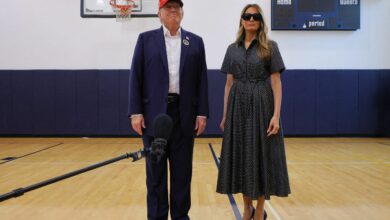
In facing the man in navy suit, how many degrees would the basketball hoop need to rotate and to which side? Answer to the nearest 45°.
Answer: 0° — it already faces them

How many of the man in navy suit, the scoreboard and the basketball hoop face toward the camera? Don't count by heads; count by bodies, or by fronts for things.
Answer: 3

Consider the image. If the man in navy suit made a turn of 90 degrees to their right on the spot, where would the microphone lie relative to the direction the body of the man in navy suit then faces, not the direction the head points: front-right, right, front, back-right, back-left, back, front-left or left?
left

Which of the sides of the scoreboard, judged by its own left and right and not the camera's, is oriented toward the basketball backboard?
right

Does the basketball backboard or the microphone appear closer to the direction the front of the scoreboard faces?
the microphone

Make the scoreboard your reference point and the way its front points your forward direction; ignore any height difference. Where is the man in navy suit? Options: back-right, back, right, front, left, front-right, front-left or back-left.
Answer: front

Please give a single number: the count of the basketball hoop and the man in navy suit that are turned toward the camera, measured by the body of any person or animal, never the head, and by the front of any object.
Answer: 2

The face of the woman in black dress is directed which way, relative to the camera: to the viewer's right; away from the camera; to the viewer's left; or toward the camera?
toward the camera

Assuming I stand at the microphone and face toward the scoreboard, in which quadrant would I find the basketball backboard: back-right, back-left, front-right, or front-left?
front-left

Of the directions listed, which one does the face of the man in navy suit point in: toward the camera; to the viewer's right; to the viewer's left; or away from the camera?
toward the camera

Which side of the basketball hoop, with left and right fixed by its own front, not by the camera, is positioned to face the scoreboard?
left

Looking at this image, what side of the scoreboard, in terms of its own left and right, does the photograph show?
front

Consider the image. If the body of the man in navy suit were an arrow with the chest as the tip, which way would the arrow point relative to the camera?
toward the camera

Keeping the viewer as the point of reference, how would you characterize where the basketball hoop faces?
facing the viewer

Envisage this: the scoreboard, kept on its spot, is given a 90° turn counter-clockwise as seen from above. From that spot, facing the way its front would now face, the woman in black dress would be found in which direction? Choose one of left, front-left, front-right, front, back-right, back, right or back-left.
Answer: right

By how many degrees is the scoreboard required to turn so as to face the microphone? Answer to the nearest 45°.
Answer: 0° — it already faces it
